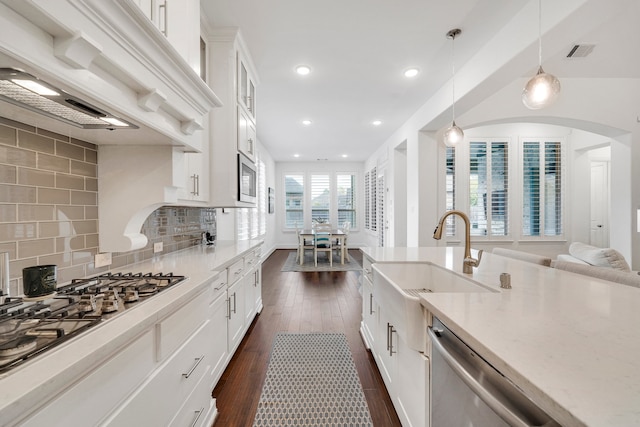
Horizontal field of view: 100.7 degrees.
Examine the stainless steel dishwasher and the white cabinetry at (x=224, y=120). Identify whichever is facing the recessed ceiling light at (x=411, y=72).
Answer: the white cabinetry

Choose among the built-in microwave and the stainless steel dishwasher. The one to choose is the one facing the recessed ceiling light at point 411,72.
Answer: the built-in microwave

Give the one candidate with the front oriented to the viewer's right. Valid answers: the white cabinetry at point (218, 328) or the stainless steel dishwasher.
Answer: the white cabinetry

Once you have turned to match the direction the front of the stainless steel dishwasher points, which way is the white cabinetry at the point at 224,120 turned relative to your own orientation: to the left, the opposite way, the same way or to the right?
the opposite way

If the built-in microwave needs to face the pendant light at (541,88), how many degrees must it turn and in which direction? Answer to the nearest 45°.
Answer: approximately 45° to its right

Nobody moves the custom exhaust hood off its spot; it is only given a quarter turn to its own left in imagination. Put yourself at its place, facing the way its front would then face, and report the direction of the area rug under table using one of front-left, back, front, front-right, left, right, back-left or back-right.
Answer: front

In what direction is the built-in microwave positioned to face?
to the viewer's right

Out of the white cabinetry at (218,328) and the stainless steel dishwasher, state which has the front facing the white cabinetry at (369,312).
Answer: the white cabinetry at (218,328)

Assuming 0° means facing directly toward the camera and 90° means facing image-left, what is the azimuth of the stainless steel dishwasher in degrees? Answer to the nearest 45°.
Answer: approximately 45°

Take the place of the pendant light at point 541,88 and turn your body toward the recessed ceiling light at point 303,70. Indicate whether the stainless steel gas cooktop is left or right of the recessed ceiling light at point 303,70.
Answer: left
